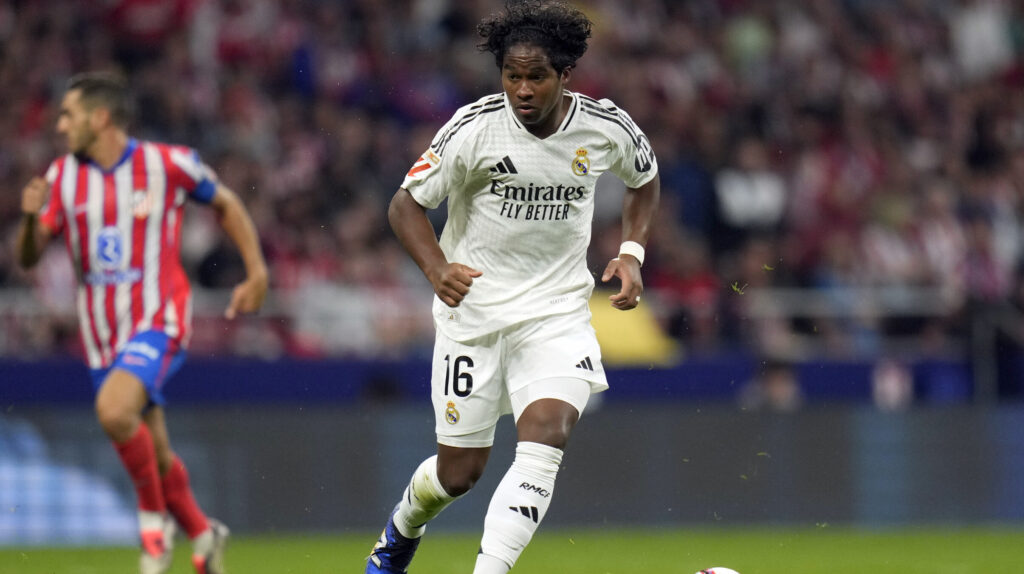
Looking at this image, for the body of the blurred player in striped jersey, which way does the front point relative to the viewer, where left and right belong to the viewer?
facing the viewer and to the left of the viewer

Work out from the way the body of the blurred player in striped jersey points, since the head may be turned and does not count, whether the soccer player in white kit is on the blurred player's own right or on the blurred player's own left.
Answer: on the blurred player's own left

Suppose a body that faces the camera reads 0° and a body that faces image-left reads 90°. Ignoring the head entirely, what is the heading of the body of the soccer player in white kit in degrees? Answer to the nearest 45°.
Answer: approximately 0°

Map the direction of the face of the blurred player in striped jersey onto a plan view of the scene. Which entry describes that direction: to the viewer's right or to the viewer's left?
to the viewer's left

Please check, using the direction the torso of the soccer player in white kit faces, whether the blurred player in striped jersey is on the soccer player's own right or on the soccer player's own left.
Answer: on the soccer player's own right

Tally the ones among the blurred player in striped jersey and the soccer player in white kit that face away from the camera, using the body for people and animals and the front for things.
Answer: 0
